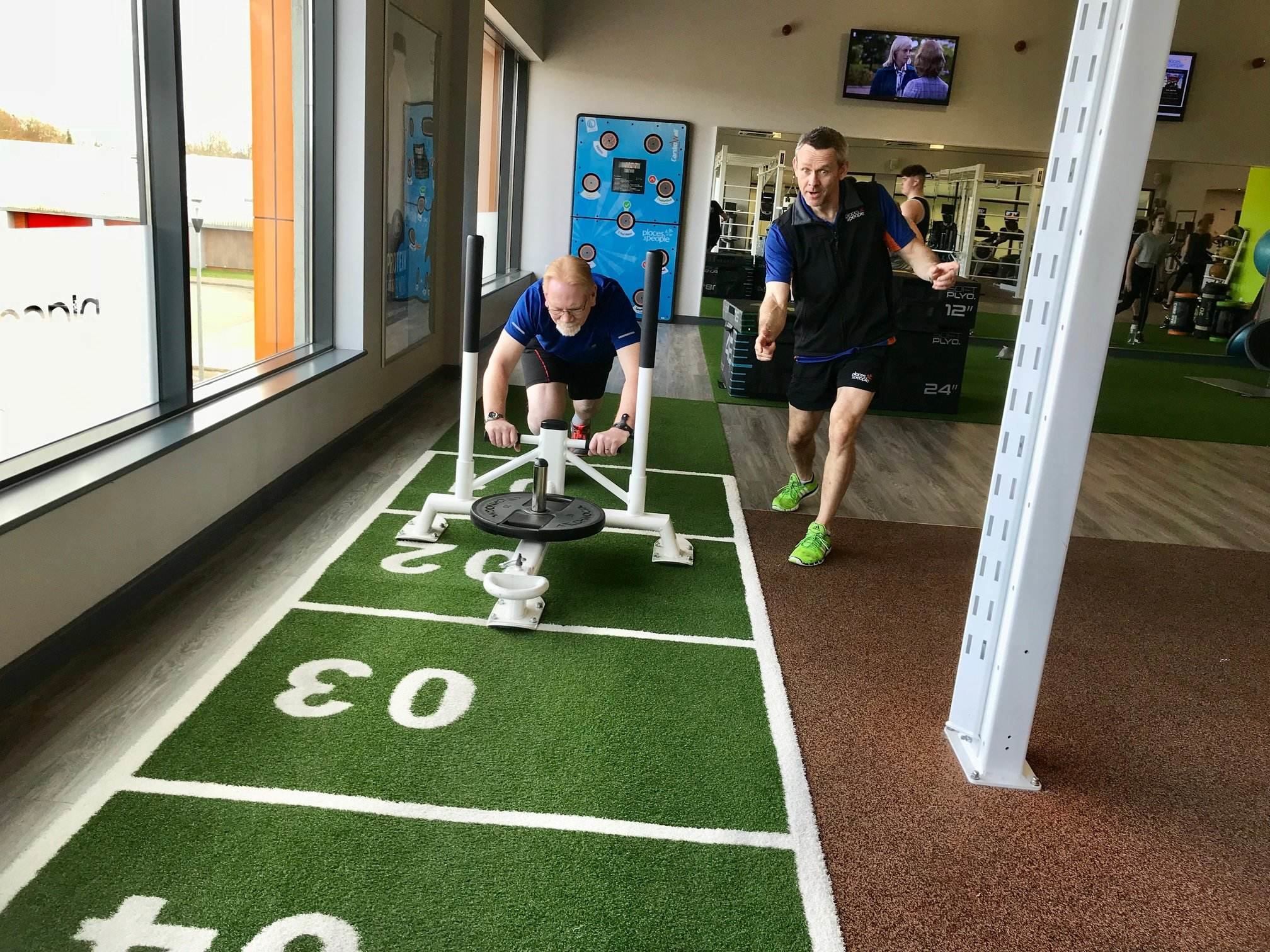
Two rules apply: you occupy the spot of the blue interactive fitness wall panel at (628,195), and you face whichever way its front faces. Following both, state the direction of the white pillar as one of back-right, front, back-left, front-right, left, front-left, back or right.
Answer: front

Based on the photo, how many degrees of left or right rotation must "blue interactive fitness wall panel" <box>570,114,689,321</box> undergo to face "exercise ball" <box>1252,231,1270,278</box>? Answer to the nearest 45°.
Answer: approximately 90° to its left

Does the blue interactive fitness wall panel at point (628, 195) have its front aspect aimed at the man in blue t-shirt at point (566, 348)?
yes

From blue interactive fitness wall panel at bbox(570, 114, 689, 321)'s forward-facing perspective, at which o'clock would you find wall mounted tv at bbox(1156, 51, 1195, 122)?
The wall mounted tv is roughly at 9 o'clock from the blue interactive fitness wall panel.

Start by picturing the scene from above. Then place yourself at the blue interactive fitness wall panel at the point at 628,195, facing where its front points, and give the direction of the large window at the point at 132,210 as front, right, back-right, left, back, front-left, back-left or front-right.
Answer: front

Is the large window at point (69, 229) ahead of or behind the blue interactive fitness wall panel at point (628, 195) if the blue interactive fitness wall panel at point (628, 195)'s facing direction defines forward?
ahead

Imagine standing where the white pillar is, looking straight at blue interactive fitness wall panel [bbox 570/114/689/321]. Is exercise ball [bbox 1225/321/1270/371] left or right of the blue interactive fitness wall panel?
right

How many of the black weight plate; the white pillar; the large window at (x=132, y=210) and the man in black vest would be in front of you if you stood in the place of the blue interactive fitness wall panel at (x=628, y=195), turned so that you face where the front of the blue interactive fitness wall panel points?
4

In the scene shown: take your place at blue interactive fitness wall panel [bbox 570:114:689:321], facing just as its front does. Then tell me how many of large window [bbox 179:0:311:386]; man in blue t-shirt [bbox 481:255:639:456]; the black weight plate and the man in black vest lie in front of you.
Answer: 4

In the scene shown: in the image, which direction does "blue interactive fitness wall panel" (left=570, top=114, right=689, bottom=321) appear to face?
toward the camera

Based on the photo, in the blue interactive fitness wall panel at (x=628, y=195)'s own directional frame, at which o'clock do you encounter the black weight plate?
The black weight plate is roughly at 12 o'clock from the blue interactive fitness wall panel.

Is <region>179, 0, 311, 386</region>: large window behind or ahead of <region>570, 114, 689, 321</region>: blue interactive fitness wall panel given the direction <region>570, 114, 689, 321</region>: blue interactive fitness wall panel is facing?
ahead

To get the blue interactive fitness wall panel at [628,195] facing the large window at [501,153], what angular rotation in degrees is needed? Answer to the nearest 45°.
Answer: approximately 45° to its right
